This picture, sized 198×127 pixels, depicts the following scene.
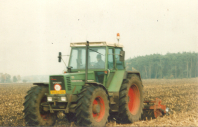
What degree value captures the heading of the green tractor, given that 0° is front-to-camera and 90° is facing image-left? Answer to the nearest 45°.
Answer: approximately 45°

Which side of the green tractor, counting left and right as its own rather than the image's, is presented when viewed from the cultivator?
back
